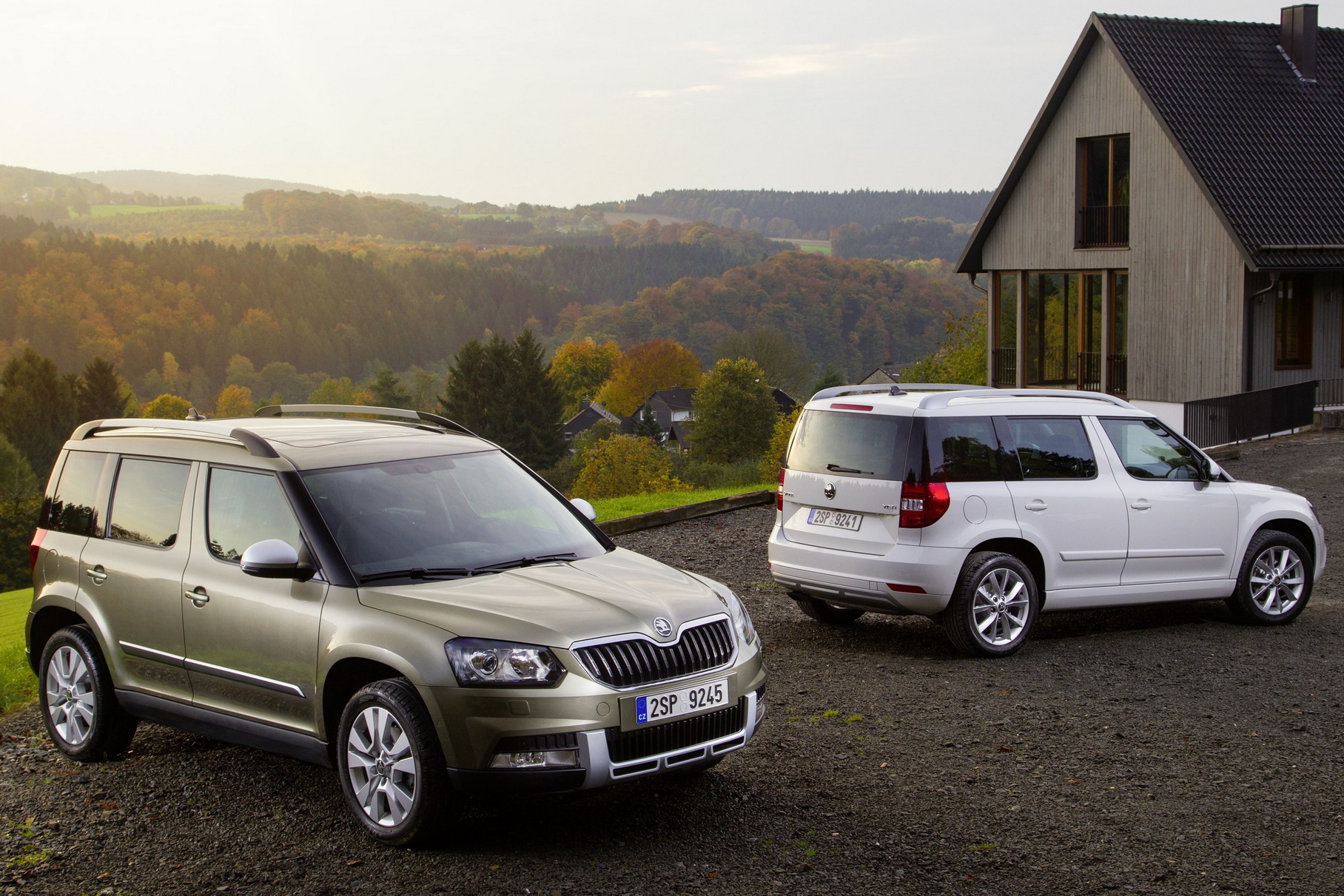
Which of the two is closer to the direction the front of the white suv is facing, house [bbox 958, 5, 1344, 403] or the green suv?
the house

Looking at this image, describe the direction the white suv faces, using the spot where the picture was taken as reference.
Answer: facing away from the viewer and to the right of the viewer

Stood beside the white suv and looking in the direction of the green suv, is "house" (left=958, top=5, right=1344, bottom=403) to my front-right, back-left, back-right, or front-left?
back-right

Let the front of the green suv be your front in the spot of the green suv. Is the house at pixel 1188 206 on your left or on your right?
on your left

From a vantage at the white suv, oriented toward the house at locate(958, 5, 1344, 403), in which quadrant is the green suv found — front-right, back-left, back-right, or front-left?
back-left

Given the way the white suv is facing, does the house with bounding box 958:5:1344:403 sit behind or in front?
in front

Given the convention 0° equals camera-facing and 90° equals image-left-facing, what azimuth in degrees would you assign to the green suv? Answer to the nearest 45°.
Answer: approximately 315°

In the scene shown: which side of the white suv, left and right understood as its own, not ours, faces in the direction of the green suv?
back

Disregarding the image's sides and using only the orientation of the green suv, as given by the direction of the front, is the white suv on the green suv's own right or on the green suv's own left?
on the green suv's own left

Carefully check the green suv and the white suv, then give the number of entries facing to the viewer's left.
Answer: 0
